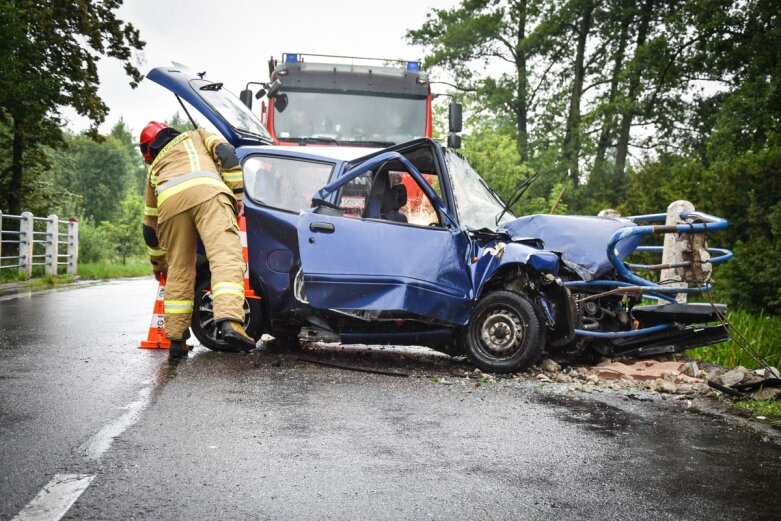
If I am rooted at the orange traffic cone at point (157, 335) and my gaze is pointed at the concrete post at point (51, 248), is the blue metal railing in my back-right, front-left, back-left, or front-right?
back-right

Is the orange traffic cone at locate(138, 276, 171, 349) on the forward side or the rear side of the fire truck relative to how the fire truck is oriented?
on the forward side

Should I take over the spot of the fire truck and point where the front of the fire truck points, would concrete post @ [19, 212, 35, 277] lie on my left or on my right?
on my right

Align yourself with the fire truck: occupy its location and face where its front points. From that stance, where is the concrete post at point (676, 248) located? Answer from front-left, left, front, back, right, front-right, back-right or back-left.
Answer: front-left

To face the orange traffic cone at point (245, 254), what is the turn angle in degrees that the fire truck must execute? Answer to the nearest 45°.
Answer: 0° — it already faces it

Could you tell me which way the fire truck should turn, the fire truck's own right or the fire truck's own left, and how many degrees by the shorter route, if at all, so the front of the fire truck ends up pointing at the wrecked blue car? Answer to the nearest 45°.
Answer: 0° — it already faces it

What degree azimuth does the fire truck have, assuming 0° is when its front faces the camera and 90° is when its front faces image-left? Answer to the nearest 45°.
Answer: approximately 0°

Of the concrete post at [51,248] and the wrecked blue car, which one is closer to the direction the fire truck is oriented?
the wrecked blue car

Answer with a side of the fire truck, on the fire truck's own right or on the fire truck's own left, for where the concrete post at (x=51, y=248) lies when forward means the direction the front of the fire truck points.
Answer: on the fire truck's own right
